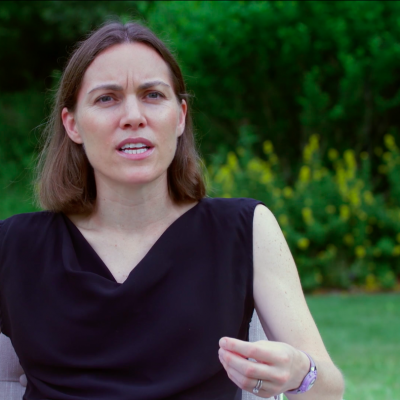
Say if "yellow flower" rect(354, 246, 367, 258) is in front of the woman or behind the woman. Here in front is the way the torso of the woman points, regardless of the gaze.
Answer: behind

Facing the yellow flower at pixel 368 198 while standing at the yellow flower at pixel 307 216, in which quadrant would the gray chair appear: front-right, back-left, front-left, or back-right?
back-right

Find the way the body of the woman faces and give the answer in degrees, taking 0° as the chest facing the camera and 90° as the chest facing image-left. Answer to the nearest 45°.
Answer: approximately 0°

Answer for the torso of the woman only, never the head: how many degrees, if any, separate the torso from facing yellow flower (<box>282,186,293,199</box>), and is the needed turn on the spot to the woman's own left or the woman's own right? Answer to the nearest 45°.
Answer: approximately 180°

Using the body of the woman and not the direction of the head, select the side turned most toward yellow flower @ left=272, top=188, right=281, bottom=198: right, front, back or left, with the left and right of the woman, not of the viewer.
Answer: back

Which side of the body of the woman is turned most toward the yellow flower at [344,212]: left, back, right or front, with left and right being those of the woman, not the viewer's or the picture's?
back

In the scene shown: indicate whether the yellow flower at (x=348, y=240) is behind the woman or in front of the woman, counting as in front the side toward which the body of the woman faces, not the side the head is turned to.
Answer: behind

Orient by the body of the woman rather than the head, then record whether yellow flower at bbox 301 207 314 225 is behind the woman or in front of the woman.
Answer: behind
